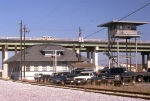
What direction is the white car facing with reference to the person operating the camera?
facing the viewer and to the left of the viewer

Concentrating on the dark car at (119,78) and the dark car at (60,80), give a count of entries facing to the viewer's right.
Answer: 0

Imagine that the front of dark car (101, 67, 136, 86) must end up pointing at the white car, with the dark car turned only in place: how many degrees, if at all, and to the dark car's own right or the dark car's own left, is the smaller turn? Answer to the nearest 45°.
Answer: approximately 90° to the dark car's own right

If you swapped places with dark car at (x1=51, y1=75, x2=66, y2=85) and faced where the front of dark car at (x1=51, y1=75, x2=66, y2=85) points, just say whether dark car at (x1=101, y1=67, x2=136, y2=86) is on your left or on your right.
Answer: on your left

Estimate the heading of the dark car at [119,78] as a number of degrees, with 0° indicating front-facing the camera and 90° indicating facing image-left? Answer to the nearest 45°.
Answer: approximately 45°

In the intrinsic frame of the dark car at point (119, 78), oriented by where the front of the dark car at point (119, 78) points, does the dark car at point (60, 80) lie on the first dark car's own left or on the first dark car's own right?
on the first dark car's own right

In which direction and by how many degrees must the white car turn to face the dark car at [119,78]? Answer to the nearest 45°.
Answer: approximately 90° to its left

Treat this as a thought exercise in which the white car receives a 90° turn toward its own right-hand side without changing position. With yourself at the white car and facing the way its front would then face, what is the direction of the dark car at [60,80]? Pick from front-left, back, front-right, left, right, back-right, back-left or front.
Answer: front

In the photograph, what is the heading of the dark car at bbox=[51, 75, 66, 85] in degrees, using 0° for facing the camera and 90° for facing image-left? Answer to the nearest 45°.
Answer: approximately 45°
